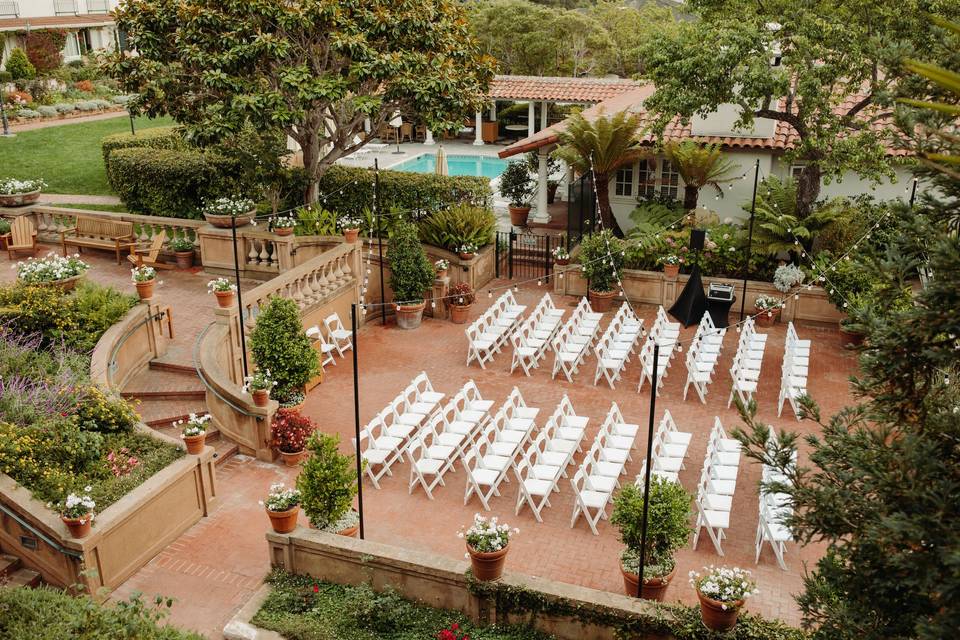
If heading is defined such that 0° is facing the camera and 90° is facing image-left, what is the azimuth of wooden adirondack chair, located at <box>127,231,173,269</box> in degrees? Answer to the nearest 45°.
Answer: approximately 45°

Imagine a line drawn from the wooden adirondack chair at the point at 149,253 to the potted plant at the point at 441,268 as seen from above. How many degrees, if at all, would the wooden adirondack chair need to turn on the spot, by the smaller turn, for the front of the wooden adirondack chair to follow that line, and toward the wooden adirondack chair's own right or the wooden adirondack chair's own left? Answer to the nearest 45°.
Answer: approximately 135° to the wooden adirondack chair's own left

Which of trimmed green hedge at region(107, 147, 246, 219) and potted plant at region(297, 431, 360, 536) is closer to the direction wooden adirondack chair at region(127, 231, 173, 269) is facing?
the potted plant

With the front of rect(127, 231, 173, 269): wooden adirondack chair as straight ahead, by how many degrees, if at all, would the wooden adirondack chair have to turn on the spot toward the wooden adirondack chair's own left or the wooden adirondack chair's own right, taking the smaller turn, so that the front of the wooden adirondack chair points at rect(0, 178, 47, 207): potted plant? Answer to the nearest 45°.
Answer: approximately 90° to the wooden adirondack chair's own right

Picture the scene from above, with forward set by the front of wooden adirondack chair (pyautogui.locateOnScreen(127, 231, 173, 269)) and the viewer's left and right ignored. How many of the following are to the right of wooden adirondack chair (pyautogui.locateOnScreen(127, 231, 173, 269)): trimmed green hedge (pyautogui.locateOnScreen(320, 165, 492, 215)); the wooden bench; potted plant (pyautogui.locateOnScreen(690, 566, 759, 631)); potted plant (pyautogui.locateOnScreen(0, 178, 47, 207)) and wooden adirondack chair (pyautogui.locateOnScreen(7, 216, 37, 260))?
3

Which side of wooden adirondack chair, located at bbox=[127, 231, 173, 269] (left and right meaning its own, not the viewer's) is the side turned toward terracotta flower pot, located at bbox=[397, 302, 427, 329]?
back

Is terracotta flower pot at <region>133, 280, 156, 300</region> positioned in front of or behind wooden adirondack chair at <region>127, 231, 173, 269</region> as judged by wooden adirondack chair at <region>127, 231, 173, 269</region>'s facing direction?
in front

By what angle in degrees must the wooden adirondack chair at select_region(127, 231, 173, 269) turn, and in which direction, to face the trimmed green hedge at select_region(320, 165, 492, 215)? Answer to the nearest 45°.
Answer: approximately 135° to its left

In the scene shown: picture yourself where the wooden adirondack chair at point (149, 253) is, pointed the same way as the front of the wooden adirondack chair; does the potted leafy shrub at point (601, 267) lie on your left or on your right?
on your left

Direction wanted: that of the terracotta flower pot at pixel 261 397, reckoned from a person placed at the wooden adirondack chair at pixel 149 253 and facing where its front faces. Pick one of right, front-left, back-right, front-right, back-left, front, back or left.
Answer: front-left

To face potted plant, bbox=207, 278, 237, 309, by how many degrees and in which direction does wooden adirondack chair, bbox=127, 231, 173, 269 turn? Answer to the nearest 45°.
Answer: approximately 135° to its left

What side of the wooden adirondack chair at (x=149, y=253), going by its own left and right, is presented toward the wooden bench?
right

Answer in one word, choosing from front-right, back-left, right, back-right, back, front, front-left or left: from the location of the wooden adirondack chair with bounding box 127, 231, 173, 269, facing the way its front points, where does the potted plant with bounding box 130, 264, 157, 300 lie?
front-left

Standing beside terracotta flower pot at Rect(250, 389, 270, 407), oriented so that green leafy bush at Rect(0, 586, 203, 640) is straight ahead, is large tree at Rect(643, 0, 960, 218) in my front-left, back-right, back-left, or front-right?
back-left
